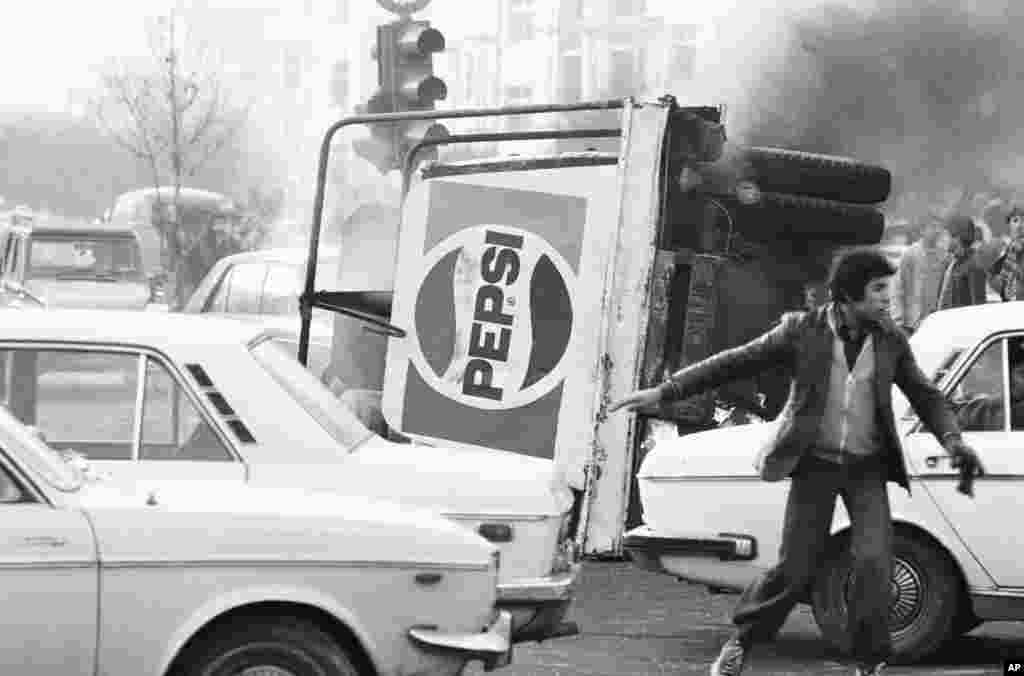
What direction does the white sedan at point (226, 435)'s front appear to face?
to the viewer's left

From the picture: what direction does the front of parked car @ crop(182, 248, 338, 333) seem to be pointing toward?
to the viewer's left

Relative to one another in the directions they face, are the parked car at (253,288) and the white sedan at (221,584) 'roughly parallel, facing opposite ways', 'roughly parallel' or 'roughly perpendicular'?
roughly parallel, facing opposite ways

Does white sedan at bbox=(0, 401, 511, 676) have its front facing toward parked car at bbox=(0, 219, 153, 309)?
no

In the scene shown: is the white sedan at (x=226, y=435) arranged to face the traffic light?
no

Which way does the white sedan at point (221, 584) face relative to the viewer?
to the viewer's right

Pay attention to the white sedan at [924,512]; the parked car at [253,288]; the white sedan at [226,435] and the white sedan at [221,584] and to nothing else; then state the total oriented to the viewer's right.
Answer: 2

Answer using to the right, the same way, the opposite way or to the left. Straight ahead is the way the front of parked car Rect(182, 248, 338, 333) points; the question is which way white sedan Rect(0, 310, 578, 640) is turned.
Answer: the same way

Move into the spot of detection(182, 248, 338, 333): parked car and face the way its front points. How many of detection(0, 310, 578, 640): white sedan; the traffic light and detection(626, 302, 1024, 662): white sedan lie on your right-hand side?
0

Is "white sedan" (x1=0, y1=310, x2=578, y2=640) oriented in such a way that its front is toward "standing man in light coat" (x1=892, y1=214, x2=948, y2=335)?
no
